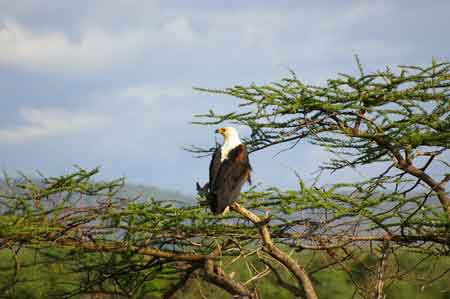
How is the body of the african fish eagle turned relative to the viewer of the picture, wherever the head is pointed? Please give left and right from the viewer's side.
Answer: facing away from the viewer and to the right of the viewer
